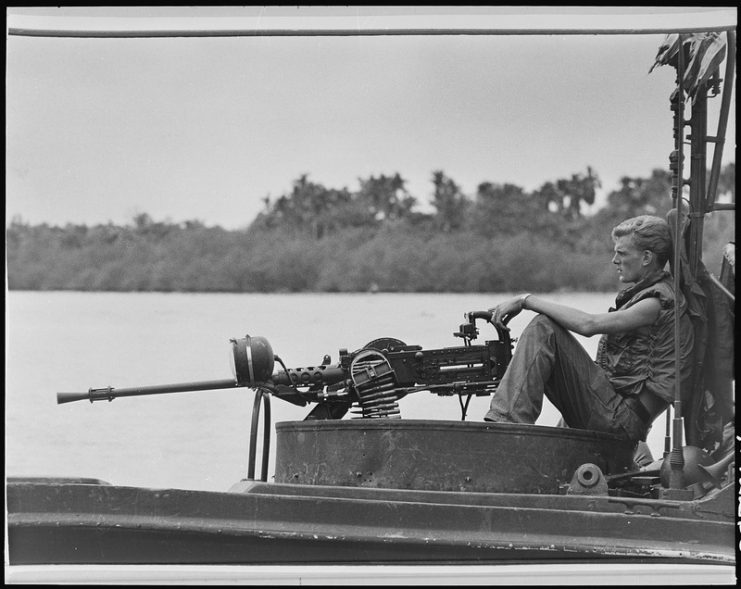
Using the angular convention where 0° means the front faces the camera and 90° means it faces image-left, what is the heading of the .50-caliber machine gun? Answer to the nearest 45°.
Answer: approximately 90°
